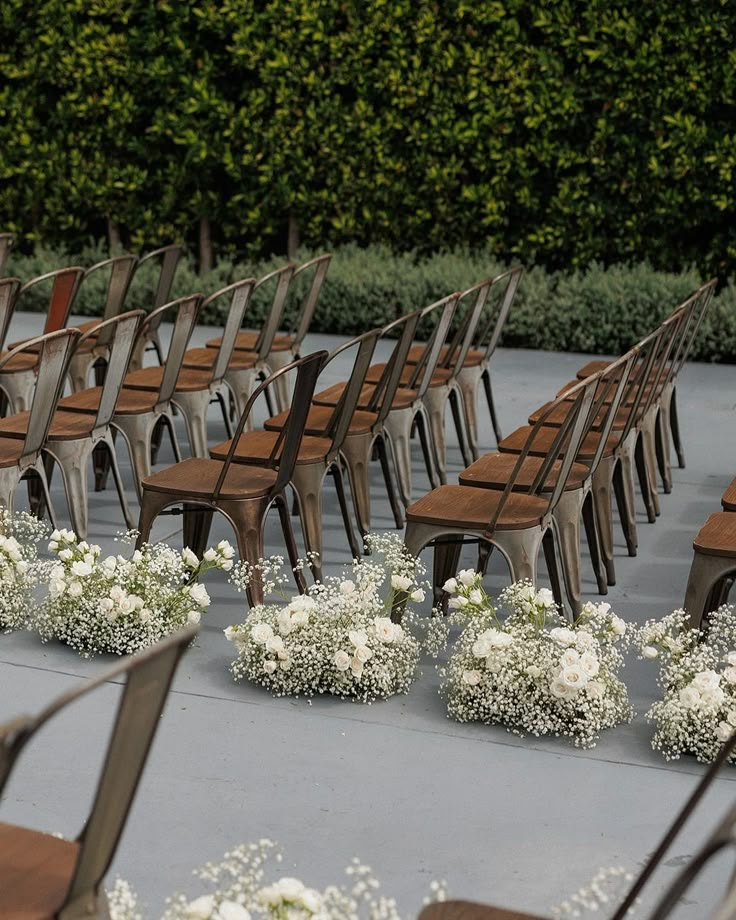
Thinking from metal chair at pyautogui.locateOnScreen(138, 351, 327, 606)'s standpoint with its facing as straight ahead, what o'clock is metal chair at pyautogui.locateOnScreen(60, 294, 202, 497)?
metal chair at pyautogui.locateOnScreen(60, 294, 202, 497) is roughly at 1 o'clock from metal chair at pyautogui.locateOnScreen(138, 351, 327, 606).

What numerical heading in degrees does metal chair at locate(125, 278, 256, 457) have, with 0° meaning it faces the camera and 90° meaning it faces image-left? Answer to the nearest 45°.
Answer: approximately 135°

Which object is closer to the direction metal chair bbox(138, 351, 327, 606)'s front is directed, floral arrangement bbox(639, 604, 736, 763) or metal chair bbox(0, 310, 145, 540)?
the metal chair

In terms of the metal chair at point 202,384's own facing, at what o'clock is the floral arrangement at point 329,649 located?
The floral arrangement is roughly at 7 o'clock from the metal chair.

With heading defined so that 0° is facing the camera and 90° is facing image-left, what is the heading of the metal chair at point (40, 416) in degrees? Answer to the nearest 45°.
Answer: approximately 135°

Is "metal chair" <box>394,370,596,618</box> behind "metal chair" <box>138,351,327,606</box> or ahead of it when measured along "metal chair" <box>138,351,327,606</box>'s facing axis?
behind

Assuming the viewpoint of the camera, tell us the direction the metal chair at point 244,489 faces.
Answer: facing away from the viewer and to the left of the viewer

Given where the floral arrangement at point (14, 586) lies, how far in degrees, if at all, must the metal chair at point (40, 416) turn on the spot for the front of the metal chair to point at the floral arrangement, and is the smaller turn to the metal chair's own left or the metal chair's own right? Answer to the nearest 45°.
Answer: approximately 135° to the metal chair's own left

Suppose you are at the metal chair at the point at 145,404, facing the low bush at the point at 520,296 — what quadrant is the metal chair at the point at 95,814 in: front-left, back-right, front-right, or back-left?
back-right
